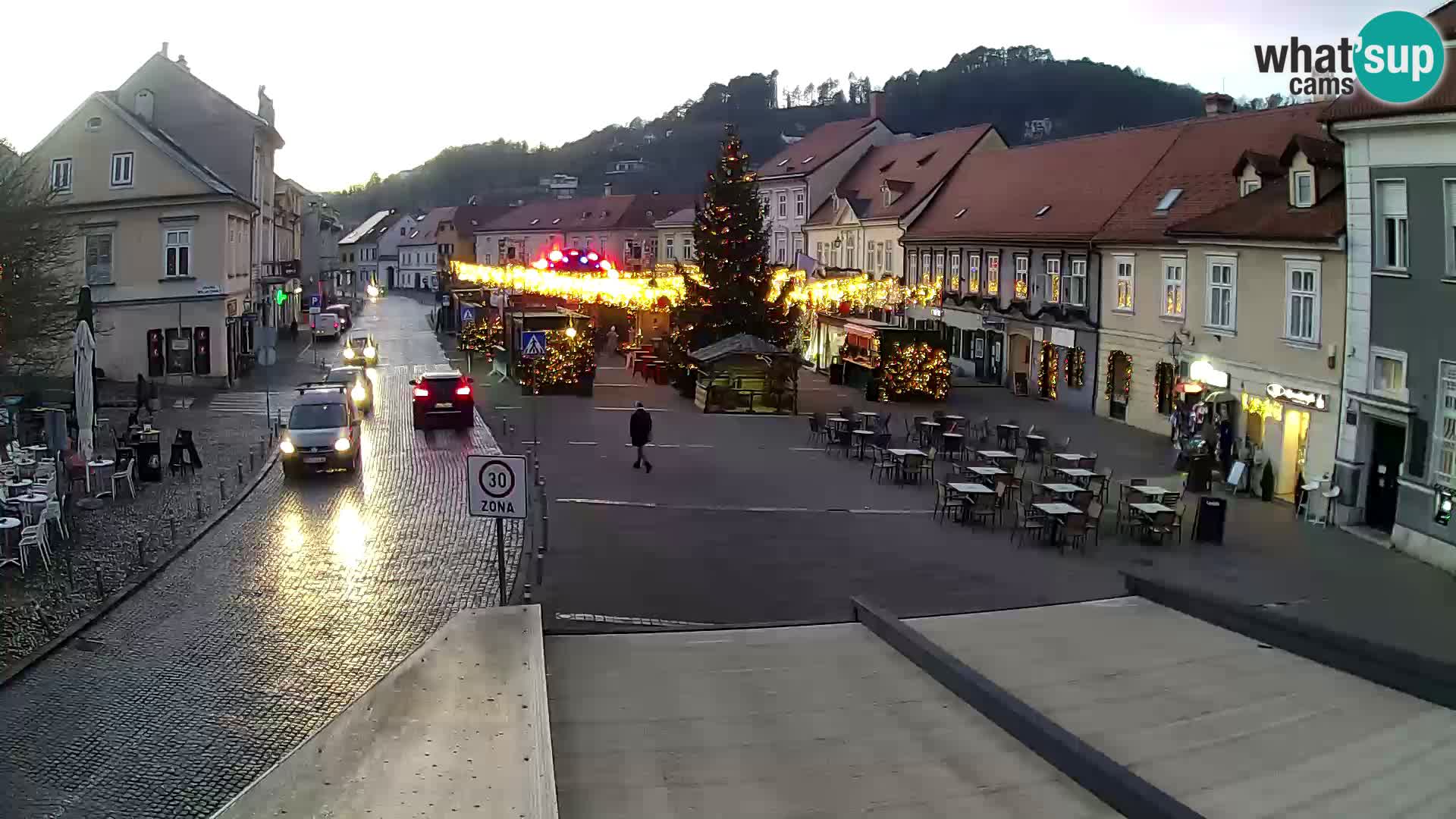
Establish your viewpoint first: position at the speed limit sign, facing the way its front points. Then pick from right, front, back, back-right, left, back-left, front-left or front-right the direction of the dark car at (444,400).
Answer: back

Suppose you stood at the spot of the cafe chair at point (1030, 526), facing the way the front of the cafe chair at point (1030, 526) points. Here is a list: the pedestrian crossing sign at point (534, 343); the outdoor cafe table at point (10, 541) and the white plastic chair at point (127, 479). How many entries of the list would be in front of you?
0

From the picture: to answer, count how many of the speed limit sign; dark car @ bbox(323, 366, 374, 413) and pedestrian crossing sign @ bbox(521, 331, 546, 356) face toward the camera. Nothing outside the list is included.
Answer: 3

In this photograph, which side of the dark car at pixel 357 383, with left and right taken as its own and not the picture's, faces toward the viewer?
front

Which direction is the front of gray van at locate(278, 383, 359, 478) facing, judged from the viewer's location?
facing the viewer

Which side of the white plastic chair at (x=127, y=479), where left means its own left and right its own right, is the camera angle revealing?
left

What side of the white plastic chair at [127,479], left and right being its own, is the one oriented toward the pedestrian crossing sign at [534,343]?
back

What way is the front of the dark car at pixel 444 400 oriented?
away from the camera

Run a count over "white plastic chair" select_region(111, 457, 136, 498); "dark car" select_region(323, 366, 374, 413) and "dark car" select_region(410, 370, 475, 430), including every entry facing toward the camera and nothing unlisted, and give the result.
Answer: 1

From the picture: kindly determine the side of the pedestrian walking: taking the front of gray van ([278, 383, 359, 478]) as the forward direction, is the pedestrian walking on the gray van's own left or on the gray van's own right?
on the gray van's own left

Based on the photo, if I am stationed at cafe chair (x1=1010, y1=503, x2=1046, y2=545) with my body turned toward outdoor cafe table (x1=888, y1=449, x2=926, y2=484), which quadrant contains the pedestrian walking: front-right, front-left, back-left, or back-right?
front-left

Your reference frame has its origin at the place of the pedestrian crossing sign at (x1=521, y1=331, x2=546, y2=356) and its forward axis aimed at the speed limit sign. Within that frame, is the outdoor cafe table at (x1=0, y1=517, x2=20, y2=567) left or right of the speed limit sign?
right

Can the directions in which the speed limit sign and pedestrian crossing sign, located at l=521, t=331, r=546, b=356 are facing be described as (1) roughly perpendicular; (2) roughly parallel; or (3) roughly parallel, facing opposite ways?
roughly parallel
